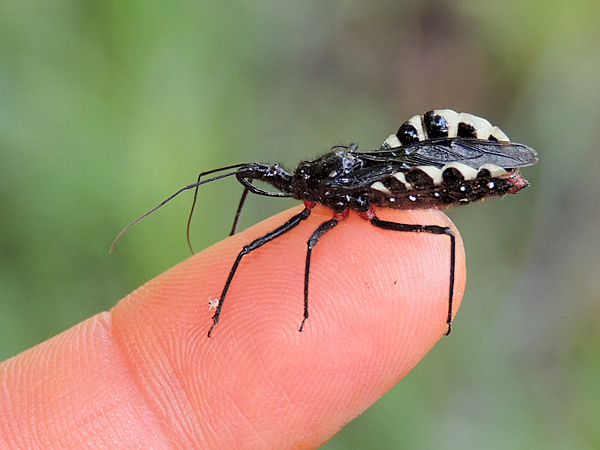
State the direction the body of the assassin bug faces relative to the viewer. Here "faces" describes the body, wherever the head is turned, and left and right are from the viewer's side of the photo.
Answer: facing to the left of the viewer
